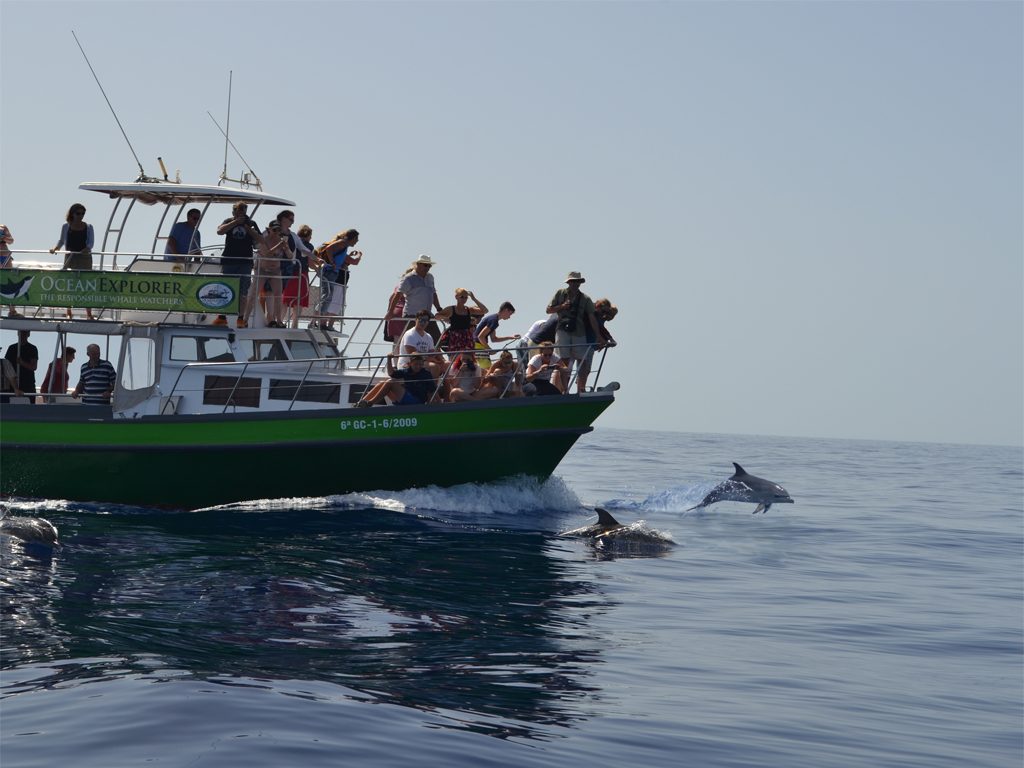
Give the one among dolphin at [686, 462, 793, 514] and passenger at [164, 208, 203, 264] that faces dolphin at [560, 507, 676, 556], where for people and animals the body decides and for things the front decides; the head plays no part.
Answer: the passenger

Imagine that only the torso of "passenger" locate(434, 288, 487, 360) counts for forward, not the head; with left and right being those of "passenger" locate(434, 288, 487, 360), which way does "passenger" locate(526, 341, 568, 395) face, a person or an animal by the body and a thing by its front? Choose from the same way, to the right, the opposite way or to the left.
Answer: the same way

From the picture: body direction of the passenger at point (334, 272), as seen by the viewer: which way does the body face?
to the viewer's right

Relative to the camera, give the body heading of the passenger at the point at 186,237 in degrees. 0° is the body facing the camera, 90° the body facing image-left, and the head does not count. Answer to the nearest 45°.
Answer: approximately 315°

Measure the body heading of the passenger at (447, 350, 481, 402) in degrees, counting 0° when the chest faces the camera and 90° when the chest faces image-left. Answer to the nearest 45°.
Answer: approximately 0°

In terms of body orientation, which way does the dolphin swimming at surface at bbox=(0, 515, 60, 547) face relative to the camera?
to the viewer's right

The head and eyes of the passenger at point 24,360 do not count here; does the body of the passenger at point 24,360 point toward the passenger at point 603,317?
no

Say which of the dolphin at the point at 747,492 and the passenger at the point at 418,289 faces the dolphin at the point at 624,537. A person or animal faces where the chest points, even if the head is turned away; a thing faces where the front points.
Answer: the passenger

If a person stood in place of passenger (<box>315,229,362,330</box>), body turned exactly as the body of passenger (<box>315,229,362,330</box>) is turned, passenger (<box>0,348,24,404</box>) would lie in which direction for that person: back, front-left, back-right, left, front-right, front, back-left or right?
back

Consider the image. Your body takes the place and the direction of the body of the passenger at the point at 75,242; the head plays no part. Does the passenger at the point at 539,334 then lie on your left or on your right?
on your left

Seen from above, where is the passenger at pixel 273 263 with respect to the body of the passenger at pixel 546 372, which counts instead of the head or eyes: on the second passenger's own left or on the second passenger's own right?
on the second passenger's own right

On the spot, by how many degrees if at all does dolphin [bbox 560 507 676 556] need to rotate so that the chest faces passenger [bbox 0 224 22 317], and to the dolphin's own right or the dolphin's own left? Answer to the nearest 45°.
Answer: approximately 180°

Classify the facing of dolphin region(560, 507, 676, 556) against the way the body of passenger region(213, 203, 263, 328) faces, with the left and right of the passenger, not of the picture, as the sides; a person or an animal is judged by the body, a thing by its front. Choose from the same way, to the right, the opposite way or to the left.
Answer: to the left

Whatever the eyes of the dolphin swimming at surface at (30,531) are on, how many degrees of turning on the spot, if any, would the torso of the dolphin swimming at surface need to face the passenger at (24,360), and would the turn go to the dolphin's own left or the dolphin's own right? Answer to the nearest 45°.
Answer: approximately 90° to the dolphin's own left

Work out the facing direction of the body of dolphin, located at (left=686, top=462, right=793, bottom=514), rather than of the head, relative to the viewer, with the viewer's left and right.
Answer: facing to the right of the viewer

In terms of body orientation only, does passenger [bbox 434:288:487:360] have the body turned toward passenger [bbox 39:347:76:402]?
no

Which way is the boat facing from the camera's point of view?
to the viewer's right

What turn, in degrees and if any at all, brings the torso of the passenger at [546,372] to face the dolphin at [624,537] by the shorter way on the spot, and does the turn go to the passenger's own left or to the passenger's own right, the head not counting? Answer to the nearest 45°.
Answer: approximately 45° to the passenger's own left
